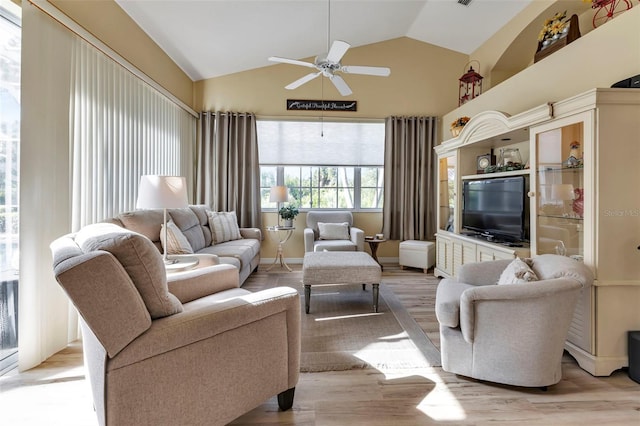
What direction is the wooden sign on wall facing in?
toward the camera

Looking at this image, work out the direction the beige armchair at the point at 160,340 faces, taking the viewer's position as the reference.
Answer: facing away from the viewer and to the right of the viewer

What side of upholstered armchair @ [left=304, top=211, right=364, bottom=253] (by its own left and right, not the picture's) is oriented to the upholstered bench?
front

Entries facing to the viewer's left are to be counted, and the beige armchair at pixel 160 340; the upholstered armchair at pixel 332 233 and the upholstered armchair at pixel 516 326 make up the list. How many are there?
1

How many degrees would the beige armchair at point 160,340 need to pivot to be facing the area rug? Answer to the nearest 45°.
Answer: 0° — it already faces it

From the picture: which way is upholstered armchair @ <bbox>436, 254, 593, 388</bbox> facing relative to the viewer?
to the viewer's left

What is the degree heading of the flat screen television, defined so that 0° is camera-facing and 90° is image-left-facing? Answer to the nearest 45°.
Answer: approximately 45°

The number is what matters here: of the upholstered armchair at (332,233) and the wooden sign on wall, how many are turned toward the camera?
2

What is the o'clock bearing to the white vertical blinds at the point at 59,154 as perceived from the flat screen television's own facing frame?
The white vertical blinds is roughly at 12 o'clock from the flat screen television.

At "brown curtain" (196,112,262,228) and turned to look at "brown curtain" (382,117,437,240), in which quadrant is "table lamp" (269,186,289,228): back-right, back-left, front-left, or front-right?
front-right

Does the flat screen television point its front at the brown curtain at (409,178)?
no

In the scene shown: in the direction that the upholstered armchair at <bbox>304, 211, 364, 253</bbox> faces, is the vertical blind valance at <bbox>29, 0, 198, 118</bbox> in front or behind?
in front
